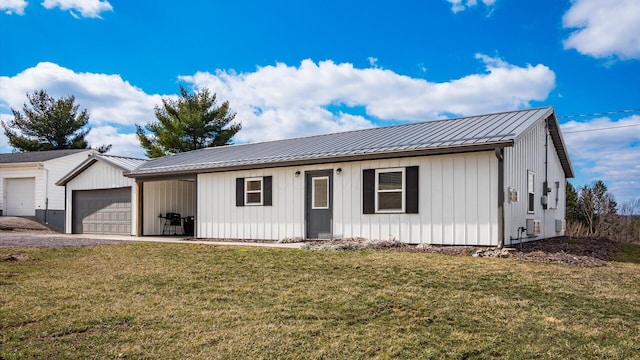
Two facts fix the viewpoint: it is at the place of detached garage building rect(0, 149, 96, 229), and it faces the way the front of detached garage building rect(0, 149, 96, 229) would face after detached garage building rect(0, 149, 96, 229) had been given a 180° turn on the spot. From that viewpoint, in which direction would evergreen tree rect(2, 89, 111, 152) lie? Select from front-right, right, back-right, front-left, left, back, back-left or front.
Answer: front-left

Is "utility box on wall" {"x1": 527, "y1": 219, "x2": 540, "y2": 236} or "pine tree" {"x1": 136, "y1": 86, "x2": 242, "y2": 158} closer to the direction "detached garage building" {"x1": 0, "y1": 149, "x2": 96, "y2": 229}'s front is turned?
the utility box on wall

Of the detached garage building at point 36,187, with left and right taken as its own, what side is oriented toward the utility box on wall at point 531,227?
left

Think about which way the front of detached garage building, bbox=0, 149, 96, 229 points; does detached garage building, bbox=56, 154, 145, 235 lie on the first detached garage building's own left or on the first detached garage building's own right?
on the first detached garage building's own left

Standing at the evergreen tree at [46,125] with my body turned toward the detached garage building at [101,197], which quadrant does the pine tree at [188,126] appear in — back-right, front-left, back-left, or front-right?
front-left

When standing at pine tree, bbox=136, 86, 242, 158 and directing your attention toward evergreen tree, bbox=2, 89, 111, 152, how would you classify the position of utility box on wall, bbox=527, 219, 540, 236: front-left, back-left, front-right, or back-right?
back-left

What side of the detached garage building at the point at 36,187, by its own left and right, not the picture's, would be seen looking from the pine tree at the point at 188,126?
back

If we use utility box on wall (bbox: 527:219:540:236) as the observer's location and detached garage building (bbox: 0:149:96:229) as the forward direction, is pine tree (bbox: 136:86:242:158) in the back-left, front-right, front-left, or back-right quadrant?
front-right

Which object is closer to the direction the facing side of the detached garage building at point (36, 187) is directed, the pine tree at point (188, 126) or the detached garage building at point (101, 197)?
the detached garage building

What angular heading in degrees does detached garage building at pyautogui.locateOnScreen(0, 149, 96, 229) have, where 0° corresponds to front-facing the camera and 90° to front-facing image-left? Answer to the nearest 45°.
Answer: approximately 45°

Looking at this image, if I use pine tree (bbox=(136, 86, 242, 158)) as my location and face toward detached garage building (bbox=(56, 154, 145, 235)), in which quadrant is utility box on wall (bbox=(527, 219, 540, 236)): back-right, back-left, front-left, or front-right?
front-left
